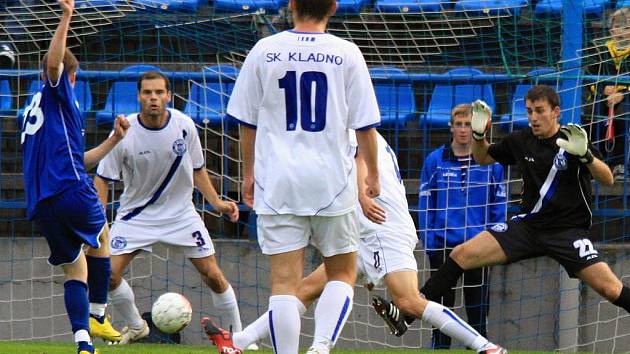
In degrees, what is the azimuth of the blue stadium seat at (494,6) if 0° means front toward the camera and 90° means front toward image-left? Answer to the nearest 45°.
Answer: approximately 0°

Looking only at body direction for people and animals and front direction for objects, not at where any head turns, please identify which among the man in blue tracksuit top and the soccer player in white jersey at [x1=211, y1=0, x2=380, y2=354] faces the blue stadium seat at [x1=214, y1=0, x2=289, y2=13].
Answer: the soccer player in white jersey

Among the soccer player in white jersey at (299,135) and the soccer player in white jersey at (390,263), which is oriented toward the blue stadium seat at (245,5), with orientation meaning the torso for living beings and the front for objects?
the soccer player in white jersey at (299,135)

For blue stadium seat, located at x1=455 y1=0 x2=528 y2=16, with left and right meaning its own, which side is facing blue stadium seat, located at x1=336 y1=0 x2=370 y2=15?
right

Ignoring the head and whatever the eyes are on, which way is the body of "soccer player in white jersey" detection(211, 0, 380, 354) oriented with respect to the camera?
away from the camera

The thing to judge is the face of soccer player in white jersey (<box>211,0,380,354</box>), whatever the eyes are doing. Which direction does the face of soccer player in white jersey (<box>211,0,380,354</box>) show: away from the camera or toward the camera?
away from the camera

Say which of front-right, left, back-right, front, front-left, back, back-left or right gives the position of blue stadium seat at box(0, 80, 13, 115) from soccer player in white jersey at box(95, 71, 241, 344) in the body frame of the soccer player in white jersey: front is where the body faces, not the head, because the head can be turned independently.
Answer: back-right
